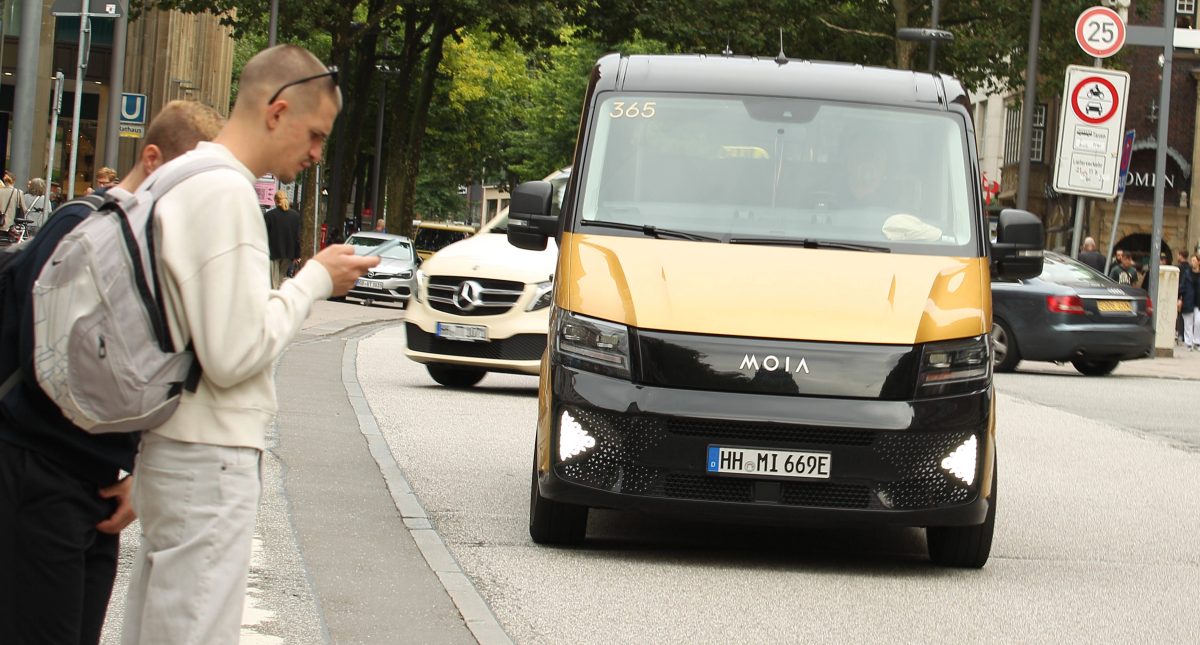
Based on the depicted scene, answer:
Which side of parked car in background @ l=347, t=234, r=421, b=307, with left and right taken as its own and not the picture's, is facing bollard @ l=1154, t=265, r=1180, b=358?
left

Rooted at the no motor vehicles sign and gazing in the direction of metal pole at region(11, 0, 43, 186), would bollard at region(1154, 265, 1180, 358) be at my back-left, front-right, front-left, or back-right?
back-right

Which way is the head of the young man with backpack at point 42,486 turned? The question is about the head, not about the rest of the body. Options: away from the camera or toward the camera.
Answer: away from the camera

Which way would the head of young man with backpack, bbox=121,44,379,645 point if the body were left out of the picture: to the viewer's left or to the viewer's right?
to the viewer's right

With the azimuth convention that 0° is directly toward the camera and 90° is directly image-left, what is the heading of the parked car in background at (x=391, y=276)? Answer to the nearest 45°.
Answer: approximately 45°

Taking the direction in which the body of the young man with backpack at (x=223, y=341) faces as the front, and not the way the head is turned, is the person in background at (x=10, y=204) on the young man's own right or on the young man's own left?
on the young man's own left

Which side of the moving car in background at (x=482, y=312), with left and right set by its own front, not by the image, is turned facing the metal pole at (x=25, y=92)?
right

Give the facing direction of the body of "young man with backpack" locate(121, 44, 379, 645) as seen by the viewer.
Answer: to the viewer's right

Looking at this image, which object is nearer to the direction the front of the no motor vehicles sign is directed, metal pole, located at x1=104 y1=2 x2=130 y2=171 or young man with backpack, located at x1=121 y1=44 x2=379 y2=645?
the young man with backpack
